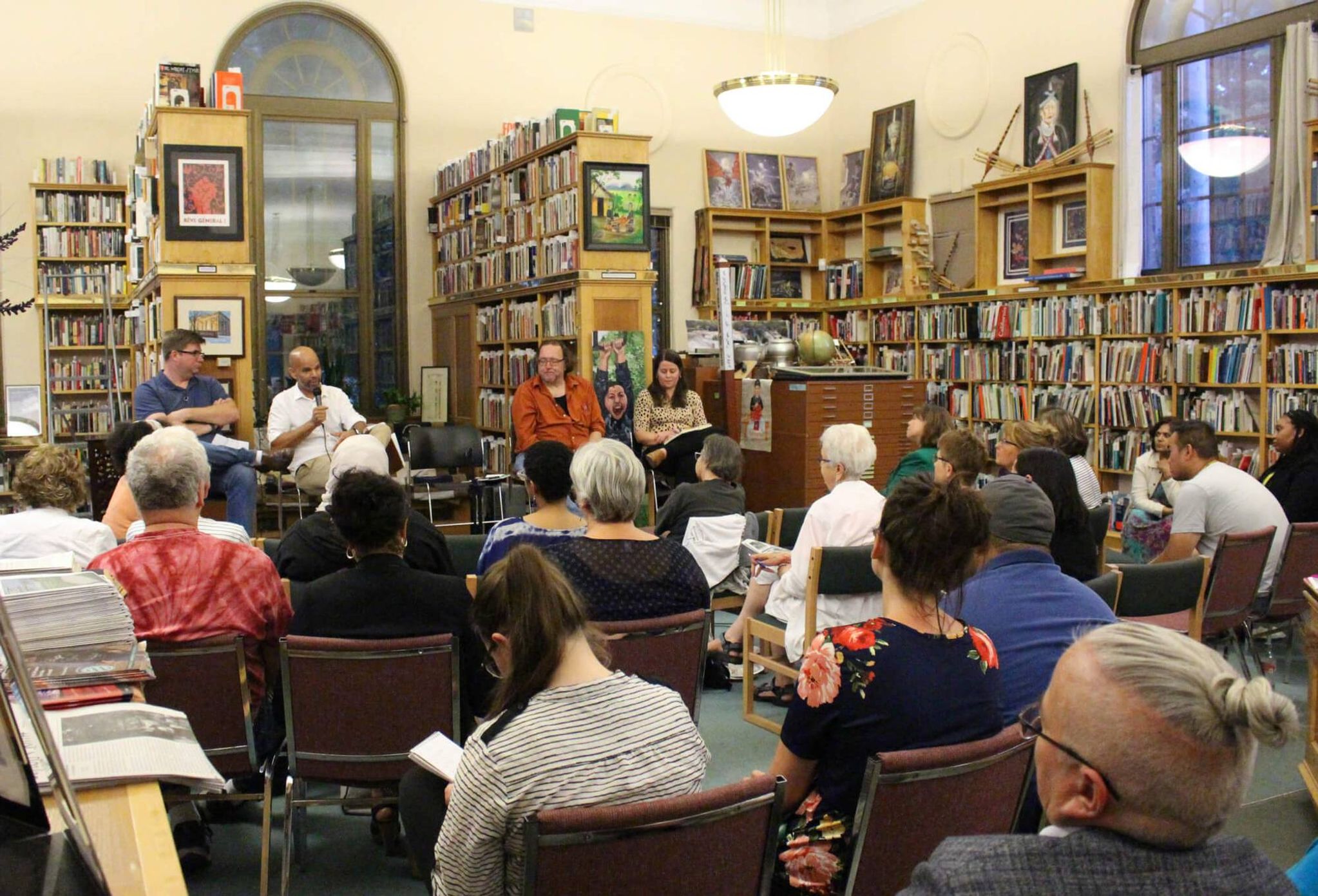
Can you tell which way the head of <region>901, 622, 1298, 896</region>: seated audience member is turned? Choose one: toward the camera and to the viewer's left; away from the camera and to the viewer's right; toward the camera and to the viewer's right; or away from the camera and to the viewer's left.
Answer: away from the camera and to the viewer's left

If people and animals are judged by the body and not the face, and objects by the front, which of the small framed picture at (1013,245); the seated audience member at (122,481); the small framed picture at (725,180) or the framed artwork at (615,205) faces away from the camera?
the seated audience member

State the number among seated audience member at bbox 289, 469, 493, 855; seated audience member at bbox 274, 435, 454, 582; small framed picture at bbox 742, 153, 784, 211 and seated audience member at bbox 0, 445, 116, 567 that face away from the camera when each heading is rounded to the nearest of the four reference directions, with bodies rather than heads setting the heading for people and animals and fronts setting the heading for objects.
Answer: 3

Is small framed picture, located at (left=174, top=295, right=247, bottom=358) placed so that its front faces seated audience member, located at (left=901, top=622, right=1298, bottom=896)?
yes

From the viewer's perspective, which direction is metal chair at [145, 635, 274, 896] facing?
away from the camera

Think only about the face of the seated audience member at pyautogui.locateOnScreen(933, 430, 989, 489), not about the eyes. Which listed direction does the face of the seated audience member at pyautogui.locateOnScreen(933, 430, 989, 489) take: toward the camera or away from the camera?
away from the camera

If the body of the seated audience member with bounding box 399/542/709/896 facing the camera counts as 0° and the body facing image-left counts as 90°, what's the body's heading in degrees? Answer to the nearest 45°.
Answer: approximately 135°

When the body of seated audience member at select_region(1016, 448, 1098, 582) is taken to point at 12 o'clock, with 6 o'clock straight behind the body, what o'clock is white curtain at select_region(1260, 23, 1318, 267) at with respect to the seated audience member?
The white curtain is roughly at 2 o'clock from the seated audience member.

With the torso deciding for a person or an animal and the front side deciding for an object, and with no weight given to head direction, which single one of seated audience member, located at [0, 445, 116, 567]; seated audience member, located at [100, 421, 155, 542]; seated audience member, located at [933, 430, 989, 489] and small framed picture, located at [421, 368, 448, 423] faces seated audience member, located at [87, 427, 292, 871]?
the small framed picture

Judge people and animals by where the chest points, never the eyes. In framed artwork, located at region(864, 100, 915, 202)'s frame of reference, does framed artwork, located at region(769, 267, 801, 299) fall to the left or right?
on its right

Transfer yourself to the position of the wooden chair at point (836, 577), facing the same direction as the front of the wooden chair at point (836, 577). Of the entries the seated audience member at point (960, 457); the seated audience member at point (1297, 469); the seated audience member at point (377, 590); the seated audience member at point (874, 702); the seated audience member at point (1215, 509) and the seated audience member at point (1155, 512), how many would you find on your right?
4

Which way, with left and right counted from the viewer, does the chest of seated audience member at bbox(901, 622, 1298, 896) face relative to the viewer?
facing away from the viewer and to the left of the viewer

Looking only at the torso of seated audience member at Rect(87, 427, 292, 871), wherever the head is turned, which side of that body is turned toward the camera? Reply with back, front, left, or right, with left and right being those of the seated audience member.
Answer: back

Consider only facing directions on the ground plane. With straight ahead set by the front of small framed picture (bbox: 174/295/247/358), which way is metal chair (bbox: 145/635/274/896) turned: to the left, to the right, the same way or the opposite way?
the opposite way
